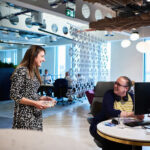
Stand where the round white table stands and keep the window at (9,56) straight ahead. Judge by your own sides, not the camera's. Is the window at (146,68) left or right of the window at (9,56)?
right

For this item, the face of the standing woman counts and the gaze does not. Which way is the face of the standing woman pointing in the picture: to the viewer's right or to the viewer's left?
to the viewer's right

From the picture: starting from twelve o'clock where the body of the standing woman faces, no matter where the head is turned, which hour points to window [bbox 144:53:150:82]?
The window is roughly at 10 o'clock from the standing woman.

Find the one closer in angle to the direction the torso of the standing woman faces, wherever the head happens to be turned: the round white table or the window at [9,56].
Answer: the round white table

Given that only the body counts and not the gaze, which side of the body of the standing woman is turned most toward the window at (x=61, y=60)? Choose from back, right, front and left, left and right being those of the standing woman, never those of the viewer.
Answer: left

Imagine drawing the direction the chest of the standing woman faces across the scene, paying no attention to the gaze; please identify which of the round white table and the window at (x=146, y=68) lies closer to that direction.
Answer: the round white table

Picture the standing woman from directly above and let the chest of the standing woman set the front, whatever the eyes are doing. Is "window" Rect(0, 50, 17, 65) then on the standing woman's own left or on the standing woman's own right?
on the standing woman's own left

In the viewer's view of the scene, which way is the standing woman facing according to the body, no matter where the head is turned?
to the viewer's right

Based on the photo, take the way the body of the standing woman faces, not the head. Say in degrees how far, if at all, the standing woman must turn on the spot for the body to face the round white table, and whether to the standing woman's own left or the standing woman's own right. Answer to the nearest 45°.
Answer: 0° — they already face it
